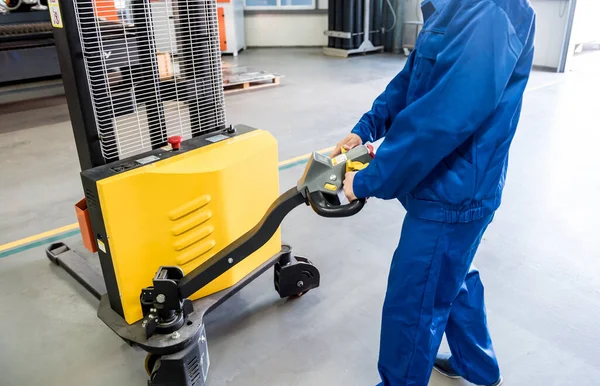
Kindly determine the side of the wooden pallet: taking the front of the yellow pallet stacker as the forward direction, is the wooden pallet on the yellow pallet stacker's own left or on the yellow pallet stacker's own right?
on the yellow pallet stacker's own right

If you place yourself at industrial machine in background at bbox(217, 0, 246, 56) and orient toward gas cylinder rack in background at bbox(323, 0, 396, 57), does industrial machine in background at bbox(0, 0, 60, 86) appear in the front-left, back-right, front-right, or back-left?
back-right

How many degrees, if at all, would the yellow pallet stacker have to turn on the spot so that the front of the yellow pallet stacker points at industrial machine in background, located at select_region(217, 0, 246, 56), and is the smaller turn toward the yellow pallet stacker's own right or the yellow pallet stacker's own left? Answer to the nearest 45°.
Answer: approximately 45° to the yellow pallet stacker's own right

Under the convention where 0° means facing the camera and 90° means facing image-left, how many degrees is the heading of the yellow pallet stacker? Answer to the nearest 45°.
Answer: approximately 135°

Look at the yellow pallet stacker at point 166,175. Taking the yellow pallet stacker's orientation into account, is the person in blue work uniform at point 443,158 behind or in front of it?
behind
